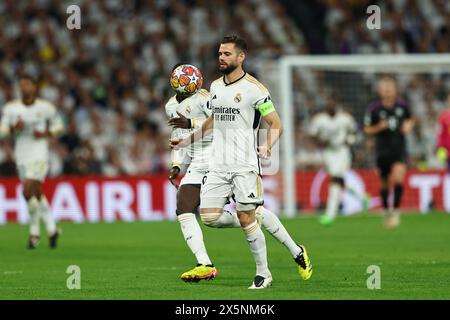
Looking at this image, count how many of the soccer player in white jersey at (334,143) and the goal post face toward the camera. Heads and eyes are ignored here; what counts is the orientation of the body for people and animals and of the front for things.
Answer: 2

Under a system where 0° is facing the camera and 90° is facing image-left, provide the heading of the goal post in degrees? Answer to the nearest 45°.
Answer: approximately 0°

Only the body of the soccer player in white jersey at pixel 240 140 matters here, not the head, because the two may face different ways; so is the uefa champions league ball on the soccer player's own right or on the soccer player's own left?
on the soccer player's own right

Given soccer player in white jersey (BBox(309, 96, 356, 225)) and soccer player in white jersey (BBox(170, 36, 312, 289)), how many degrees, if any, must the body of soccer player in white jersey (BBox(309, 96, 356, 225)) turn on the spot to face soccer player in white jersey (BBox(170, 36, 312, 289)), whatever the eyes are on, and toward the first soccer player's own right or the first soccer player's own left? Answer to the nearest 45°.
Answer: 0° — they already face them

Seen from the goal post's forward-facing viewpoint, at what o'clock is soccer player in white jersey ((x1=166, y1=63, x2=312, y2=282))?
The soccer player in white jersey is roughly at 12 o'clock from the goal post.
